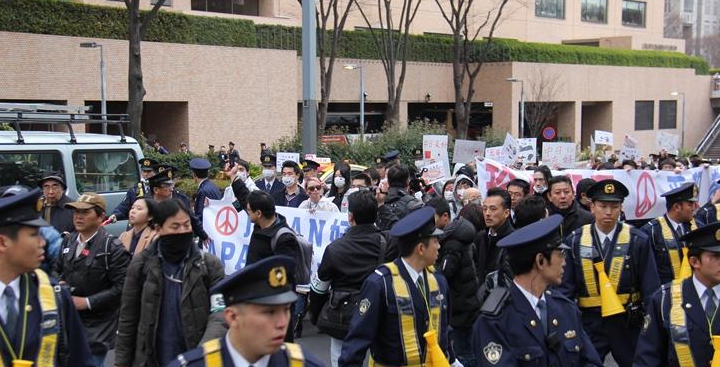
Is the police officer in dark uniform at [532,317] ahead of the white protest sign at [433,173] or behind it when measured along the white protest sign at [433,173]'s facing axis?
ahead

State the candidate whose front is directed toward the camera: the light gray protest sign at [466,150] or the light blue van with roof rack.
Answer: the light gray protest sign

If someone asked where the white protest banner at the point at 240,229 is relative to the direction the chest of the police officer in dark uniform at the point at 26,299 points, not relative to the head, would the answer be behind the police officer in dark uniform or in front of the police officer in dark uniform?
behind

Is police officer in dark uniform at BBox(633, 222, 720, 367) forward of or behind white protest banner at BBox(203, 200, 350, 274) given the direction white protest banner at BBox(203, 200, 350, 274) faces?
forward

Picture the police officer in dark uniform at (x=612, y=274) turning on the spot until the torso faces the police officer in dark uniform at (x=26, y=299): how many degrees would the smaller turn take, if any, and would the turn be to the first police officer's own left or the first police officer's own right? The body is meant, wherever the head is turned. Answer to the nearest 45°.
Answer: approximately 45° to the first police officer's own right

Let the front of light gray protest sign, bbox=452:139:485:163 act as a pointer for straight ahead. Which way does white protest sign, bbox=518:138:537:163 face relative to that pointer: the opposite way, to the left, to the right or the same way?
the same way

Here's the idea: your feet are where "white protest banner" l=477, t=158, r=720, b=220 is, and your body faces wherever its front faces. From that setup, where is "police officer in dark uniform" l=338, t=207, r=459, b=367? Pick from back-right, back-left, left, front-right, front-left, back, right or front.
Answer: front

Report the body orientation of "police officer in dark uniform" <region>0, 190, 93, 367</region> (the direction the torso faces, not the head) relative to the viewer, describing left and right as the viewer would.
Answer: facing the viewer

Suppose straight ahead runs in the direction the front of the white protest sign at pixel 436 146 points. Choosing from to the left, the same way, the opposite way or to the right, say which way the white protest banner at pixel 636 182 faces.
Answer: the same way

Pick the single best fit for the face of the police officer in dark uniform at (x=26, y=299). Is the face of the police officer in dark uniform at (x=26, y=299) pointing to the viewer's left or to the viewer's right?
to the viewer's right

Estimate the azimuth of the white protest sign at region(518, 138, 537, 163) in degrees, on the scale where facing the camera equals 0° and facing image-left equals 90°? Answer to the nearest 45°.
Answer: approximately 0°

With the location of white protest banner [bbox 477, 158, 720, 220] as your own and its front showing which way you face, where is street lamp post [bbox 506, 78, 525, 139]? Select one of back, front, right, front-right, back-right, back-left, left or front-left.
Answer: back

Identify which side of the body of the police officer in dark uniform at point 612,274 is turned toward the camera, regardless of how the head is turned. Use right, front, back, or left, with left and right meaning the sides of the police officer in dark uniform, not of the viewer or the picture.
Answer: front

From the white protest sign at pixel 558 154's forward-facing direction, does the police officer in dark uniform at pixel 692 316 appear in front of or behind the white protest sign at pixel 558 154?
in front

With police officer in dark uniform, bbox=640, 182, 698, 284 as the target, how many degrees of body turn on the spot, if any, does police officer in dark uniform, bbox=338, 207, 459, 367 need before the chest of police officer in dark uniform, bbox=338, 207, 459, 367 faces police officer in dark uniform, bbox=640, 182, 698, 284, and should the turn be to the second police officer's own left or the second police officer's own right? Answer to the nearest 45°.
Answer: approximately 90° to the second police officer's own left

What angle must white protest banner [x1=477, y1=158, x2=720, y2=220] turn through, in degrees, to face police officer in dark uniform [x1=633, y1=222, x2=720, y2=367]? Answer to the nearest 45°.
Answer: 0° — it already faces them
